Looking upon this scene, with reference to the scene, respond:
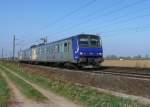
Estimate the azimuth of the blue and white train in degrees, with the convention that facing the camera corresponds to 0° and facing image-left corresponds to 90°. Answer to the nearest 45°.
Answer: approximately 315°
